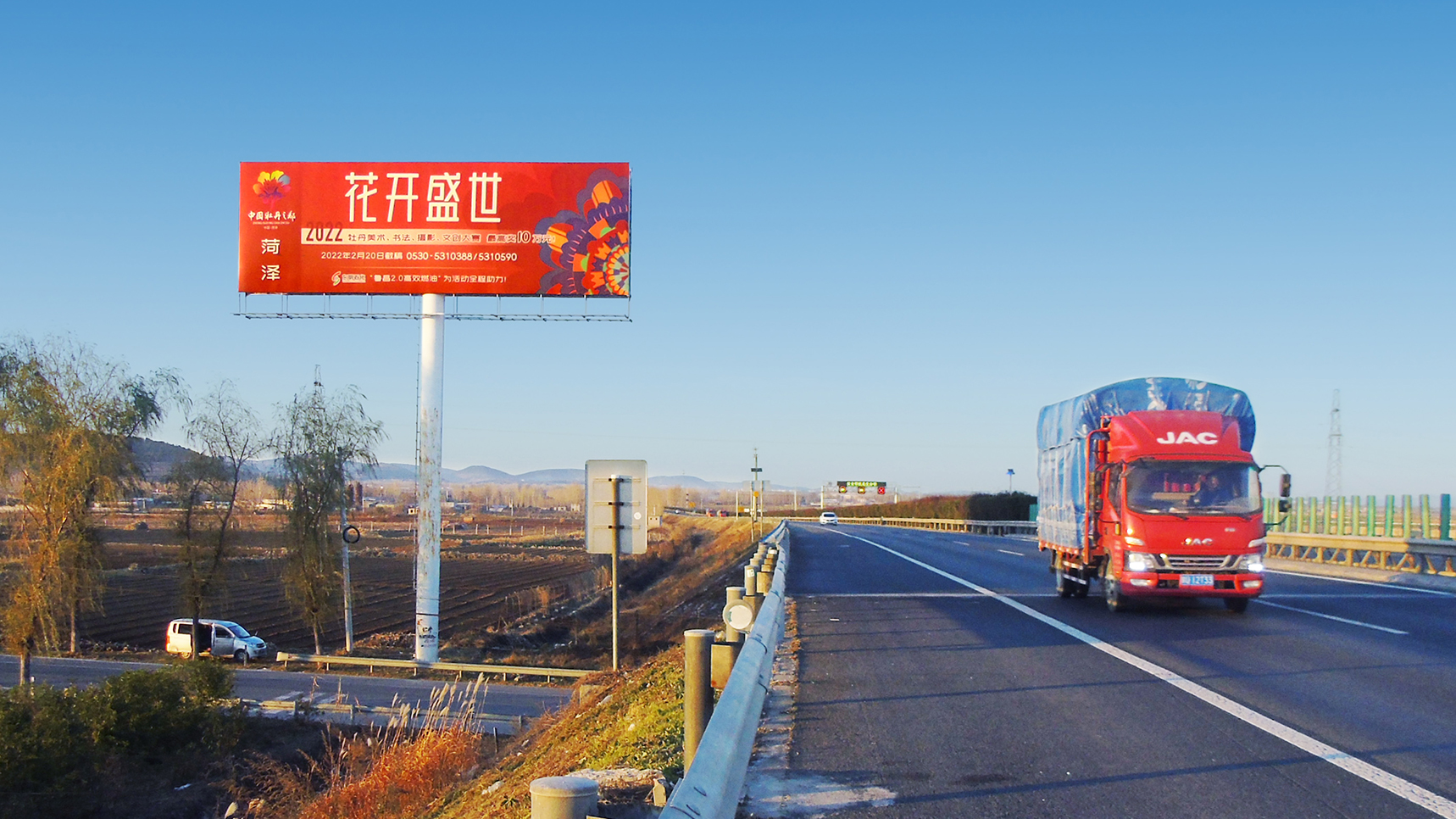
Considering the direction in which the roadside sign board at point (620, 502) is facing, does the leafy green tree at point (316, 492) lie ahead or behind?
ahead

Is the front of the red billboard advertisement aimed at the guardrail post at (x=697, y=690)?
yes

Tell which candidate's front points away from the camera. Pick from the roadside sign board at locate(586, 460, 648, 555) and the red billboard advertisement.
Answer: the roadside sign board

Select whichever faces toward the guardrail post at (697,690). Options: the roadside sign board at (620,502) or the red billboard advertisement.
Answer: the red billboard advertisement

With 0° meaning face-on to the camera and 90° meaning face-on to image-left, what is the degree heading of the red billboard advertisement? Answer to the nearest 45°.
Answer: approximately 0°

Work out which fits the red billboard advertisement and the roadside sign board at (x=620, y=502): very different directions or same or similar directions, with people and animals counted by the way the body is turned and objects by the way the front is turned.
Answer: very different directions

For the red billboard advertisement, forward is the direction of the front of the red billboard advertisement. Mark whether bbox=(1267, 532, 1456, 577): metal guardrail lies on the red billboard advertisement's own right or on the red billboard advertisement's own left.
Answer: on the red billboard advertisement's own left

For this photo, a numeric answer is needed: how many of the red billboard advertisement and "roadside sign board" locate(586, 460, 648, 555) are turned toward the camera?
1

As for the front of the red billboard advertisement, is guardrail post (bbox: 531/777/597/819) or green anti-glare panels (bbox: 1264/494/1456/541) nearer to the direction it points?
the guardrail post

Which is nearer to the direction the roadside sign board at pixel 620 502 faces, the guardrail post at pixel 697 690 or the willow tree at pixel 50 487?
the willow tree

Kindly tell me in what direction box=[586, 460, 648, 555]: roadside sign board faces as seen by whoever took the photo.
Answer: facing away from the viewer
